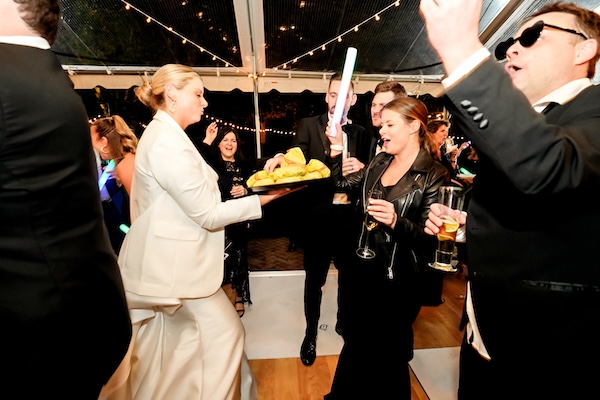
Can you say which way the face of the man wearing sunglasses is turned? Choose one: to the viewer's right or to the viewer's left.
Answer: to the viewer's left

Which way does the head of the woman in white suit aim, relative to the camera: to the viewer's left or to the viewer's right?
to the viewer's right

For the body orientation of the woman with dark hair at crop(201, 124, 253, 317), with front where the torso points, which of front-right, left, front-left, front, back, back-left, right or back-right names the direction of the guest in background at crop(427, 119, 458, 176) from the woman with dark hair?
left

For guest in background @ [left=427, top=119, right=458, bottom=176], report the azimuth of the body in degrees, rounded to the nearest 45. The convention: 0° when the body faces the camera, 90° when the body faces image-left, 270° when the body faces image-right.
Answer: approximately 315°

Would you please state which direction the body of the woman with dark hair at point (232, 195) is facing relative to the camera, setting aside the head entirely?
toward the camera

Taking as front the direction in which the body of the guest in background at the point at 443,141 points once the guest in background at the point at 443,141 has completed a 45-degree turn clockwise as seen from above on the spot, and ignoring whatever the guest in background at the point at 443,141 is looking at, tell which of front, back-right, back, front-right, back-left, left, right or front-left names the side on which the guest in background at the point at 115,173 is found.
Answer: front-right

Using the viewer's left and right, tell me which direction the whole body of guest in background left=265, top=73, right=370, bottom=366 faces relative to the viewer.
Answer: facing the viewer

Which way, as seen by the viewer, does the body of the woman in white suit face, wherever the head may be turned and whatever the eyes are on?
to the viewer's right

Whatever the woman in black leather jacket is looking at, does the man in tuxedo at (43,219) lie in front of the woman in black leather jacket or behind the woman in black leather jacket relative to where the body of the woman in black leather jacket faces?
in front

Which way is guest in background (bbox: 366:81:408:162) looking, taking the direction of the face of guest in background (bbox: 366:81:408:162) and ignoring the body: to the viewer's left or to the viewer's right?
to the viewer's left

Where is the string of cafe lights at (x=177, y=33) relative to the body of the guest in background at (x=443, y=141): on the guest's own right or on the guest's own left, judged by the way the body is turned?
on the guest's own right

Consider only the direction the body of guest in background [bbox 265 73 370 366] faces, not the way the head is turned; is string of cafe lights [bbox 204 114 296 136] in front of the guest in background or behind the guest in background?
behind

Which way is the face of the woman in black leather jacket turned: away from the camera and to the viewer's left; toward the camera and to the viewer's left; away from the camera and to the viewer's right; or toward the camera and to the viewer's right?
toward the camera and to the viewer's left
